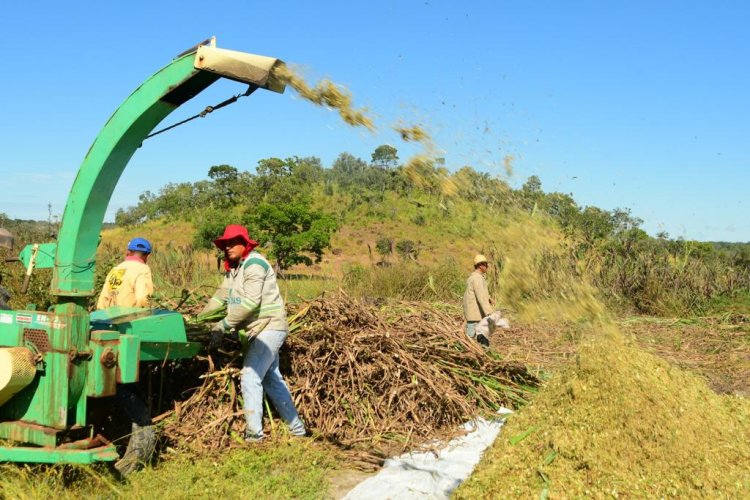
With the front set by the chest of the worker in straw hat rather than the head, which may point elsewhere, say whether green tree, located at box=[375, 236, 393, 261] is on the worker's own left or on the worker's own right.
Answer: on the worker's own left

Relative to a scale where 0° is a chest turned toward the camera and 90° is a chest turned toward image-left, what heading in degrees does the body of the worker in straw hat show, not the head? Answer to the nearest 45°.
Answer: approximately 270°

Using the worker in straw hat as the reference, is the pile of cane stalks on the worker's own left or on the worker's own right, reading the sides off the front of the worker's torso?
on the worker's own right

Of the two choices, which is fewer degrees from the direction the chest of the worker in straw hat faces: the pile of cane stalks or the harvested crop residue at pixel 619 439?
the harvested crop residue
